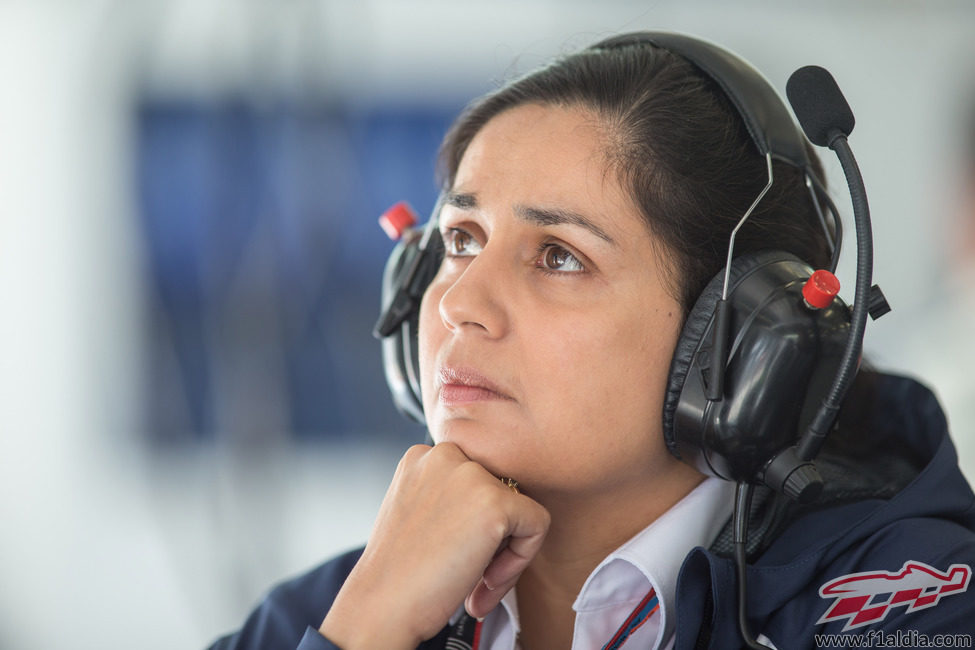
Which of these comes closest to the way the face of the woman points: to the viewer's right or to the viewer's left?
to the viewer's left

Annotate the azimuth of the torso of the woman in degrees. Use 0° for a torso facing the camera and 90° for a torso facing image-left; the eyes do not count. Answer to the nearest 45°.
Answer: approximately 45°
